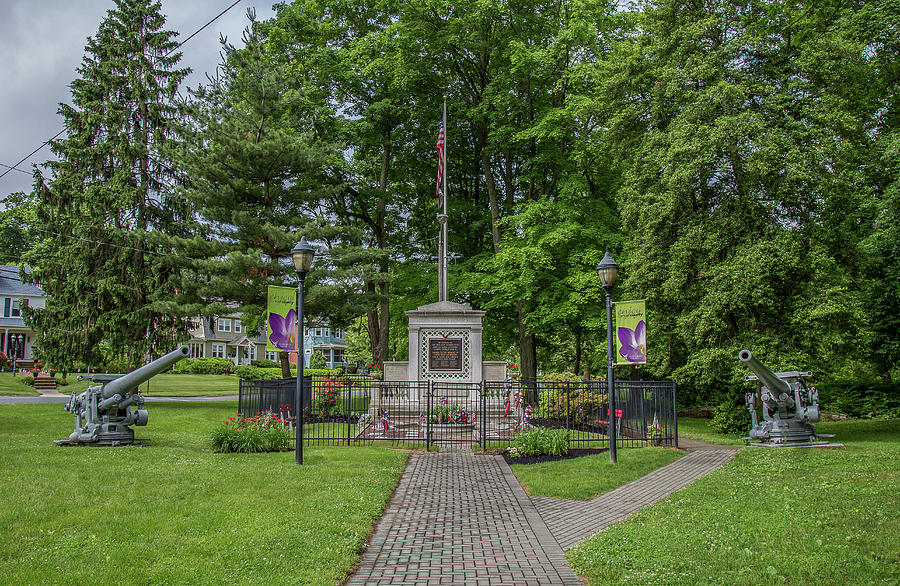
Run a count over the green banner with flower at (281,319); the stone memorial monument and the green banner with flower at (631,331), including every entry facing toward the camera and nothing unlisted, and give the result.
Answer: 3

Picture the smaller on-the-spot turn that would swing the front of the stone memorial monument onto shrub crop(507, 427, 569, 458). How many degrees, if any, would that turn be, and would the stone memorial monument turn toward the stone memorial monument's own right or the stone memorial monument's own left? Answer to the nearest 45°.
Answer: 0° — it already faces it

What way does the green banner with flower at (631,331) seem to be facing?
toward the camera

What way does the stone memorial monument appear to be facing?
toward the camera

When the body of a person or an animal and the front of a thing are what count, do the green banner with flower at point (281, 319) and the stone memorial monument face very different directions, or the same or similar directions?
same or similar directions

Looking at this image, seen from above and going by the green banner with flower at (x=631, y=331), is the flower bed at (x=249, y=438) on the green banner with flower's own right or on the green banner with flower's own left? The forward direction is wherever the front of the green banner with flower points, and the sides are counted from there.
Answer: on the green banner with flower's own right

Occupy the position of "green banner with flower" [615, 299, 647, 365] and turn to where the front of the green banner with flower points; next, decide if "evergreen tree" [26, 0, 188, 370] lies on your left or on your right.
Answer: on your right

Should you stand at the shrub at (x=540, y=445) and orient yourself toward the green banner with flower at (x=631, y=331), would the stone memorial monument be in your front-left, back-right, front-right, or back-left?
back-left

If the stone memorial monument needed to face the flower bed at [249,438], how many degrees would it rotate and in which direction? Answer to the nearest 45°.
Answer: approximately 45° to its right

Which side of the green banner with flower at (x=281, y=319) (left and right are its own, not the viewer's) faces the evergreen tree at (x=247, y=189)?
back
